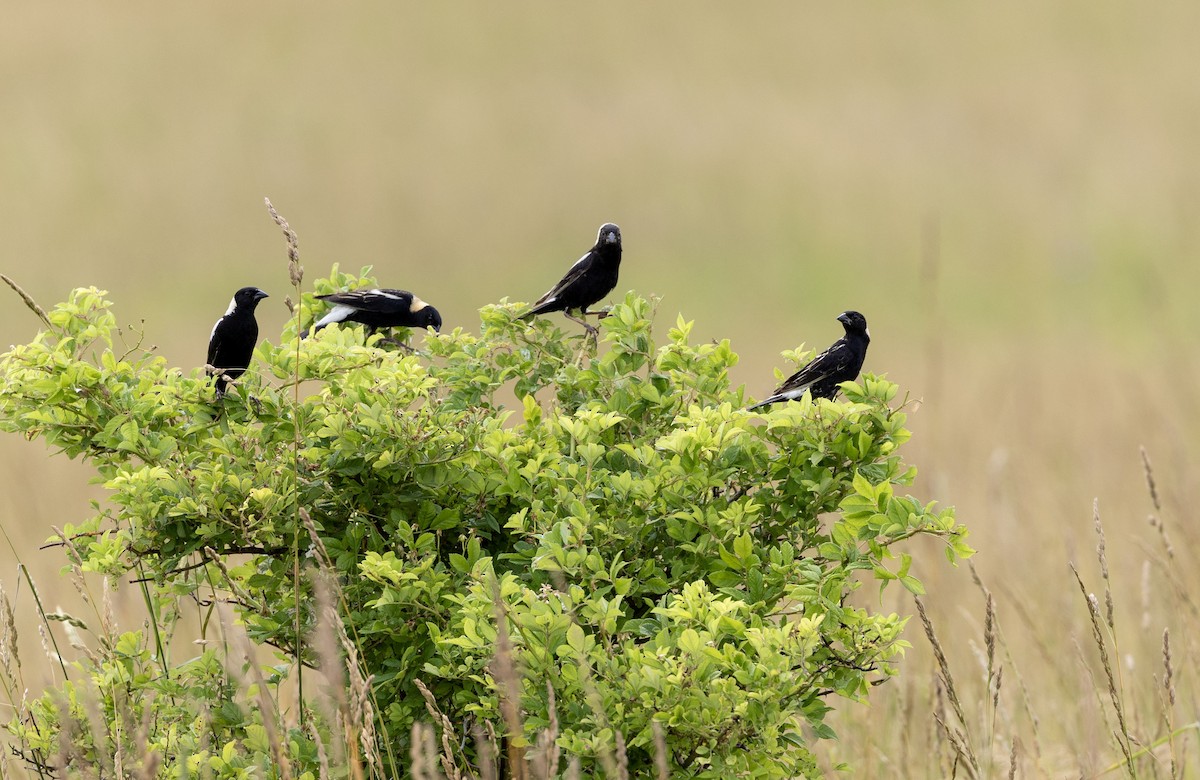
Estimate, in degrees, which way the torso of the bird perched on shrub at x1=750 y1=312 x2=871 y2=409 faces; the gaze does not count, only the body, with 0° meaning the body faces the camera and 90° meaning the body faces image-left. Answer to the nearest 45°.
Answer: approximately 270°

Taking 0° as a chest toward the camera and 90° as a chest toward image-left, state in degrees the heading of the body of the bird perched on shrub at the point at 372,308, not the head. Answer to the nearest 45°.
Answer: approximately 270°

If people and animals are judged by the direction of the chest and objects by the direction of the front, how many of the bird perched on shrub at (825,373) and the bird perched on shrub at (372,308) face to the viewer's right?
2
